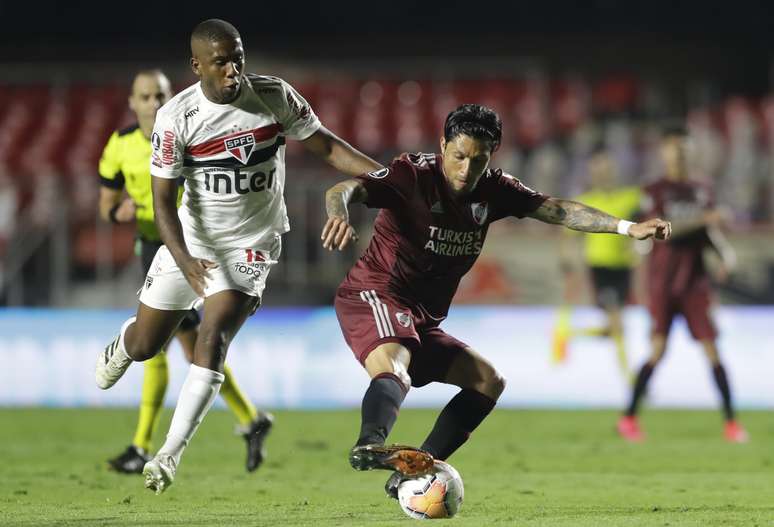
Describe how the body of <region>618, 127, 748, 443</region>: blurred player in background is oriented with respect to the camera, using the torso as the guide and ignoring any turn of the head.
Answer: toward the camera

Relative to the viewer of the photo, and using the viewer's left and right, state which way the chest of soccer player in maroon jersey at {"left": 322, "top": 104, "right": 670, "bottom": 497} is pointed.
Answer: facing the viewer and to the right of the viewer

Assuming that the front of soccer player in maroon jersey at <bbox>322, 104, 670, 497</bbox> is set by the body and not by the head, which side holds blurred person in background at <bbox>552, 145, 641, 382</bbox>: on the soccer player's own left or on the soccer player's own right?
on the soccer player's own left

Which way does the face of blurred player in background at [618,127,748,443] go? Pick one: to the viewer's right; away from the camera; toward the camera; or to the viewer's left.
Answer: toward the camera

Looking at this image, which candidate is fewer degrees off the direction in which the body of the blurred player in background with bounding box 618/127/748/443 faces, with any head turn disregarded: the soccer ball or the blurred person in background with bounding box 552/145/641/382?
the soccer ball

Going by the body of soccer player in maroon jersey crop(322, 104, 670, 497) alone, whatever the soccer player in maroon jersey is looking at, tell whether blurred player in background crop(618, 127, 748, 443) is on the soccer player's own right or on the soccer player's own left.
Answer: on the soccer player's own left

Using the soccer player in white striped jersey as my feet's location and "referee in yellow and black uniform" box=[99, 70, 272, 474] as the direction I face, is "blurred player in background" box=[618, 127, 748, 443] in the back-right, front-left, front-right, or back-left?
front-right

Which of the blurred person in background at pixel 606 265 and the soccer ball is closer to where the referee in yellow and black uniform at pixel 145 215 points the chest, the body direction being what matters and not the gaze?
the soccer ball

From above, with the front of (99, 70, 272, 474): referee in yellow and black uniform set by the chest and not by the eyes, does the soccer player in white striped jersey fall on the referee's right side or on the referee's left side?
on the referee's left side
